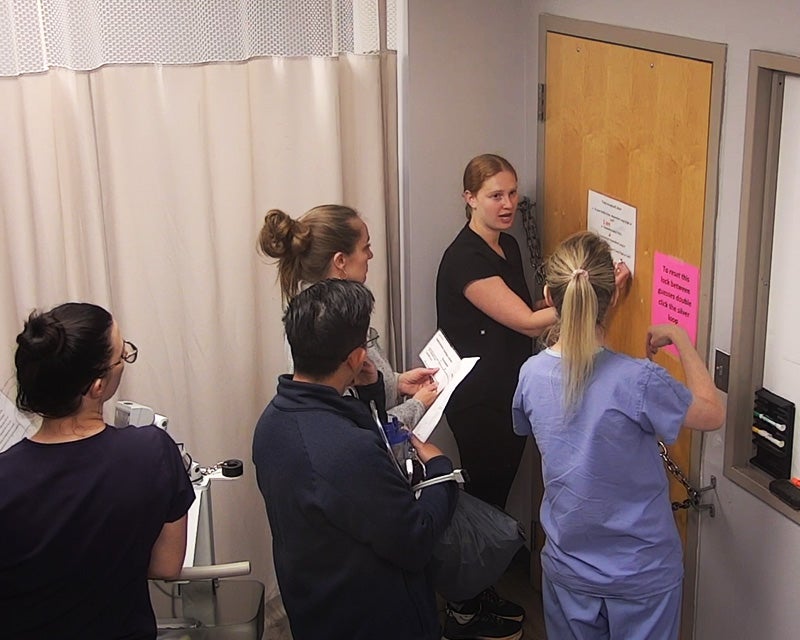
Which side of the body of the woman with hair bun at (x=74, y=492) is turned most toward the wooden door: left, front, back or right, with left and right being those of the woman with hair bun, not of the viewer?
front

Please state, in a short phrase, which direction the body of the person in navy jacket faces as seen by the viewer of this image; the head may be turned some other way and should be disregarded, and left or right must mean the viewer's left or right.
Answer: facing away from the viewer and to the right of the viewer

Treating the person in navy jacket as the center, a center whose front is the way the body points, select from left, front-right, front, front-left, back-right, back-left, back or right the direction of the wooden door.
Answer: front

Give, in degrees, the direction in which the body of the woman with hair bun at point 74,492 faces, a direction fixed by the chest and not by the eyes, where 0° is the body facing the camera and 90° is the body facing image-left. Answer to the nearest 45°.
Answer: approximately 225°

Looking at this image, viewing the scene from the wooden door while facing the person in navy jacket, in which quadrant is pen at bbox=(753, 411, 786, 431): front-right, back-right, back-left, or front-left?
front-left

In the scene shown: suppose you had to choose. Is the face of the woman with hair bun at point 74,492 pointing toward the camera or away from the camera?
away from the camera

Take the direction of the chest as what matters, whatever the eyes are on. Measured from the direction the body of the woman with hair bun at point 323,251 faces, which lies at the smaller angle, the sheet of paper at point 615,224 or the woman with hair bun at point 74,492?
the sheet of paper

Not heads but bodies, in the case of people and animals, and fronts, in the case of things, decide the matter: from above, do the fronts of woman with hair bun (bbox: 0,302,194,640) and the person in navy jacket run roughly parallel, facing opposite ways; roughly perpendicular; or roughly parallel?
roughly parallel

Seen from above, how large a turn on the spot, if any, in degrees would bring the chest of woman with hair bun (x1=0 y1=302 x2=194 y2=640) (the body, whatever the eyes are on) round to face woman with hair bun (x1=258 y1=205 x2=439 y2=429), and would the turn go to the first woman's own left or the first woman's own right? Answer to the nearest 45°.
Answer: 0° — they already face them

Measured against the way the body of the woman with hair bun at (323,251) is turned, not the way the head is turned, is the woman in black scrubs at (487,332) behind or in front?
in front

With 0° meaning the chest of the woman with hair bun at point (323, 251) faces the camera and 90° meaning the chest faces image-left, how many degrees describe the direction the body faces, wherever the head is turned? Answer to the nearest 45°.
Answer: approximately 225°

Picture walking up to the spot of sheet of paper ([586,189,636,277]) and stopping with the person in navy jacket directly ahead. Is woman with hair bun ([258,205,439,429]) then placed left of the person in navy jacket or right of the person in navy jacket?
right

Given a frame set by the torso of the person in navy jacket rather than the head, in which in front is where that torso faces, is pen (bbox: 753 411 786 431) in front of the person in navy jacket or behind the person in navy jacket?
in front
